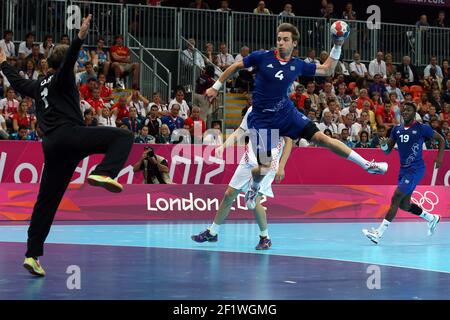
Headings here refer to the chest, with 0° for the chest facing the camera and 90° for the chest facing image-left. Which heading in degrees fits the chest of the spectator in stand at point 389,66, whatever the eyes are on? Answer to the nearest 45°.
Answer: approximately 0°

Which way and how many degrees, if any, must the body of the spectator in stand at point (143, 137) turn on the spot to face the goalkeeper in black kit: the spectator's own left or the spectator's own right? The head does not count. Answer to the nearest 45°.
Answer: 0° — they already face them

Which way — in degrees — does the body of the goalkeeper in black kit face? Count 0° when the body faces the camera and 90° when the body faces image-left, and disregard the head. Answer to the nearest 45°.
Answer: approximately 225°

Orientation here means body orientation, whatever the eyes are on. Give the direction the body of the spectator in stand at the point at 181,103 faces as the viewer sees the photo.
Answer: toward the camera

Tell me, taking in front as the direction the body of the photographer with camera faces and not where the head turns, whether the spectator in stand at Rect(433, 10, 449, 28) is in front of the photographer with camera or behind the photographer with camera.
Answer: behind

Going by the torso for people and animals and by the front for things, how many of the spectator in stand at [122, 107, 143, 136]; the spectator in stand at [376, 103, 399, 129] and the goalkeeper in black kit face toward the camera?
2
